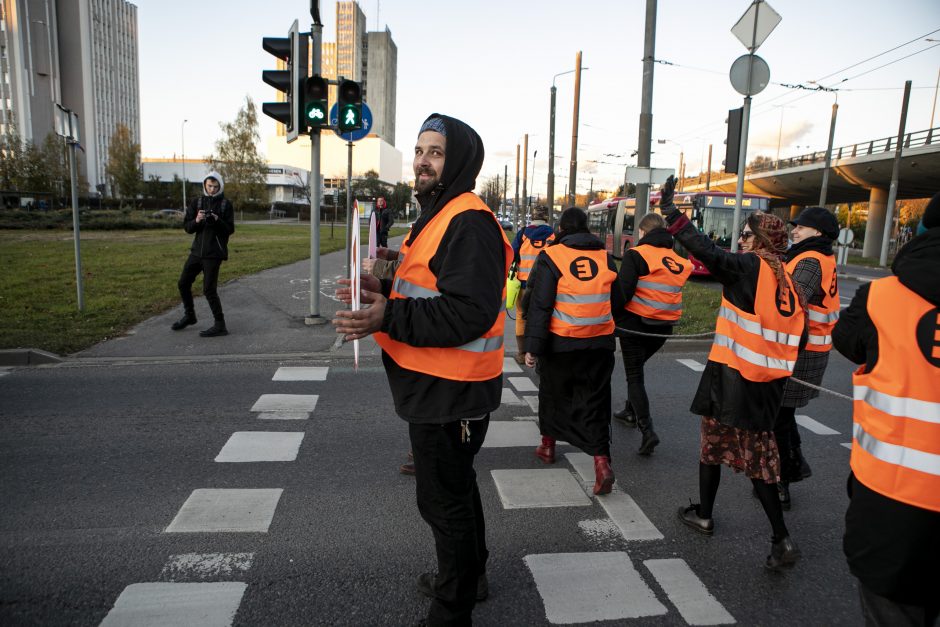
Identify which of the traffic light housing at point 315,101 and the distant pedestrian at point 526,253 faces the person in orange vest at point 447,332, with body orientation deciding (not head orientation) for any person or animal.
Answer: the traffic light housing

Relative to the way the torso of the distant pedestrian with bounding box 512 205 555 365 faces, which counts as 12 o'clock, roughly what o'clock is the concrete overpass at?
The concrete overpass is roughly at 1 o'clock from the distant pedestrian.

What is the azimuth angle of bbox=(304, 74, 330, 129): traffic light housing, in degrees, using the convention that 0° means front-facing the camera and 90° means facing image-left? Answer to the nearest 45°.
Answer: approximately 0°

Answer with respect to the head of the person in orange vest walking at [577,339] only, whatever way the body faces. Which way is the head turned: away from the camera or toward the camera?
away from the camera

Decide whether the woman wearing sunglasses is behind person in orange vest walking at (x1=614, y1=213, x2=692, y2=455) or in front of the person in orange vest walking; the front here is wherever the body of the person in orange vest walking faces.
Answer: behind

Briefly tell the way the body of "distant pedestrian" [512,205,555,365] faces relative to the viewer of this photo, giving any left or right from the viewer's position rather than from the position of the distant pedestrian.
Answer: facing away from the viewer

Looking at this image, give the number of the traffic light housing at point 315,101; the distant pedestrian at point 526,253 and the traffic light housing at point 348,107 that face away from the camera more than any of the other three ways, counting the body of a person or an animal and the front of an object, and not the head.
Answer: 1

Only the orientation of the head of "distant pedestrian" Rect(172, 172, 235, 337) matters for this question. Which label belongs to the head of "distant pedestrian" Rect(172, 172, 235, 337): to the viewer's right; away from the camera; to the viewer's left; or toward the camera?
toward the camera

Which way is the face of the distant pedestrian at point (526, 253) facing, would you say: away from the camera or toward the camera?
away from the camera

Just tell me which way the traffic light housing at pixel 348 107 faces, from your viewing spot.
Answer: facing the viewer

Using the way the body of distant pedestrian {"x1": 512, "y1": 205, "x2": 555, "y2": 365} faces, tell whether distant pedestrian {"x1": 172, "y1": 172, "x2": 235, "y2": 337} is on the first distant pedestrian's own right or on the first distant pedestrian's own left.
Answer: on the first distant pedestrian's own left

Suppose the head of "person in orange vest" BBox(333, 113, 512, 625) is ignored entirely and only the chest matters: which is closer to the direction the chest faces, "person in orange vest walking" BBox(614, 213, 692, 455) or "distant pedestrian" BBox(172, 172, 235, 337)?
the distant pedestrian

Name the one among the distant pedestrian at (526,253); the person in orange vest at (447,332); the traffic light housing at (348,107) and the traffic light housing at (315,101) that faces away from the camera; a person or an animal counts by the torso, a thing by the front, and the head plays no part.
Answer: the distant pedestrian

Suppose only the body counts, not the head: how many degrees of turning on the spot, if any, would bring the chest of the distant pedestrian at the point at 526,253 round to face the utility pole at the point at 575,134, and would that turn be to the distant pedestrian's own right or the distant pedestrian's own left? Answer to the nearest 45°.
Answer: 0° — they already face it

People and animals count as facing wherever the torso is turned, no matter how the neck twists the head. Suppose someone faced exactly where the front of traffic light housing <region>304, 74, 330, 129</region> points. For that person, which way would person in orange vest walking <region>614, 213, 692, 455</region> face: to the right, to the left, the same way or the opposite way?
the opposite way
